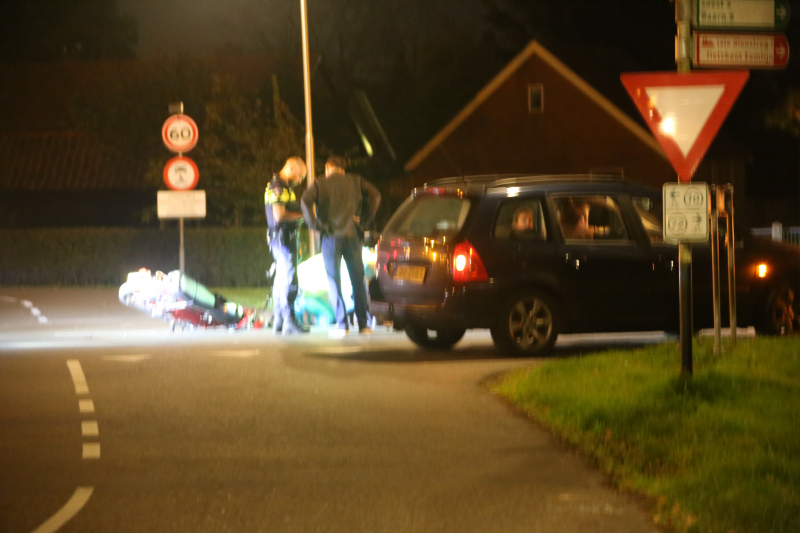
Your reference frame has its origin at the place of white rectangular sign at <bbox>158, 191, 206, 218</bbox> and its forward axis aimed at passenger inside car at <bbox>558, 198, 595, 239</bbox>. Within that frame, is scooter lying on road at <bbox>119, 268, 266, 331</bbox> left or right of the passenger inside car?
right

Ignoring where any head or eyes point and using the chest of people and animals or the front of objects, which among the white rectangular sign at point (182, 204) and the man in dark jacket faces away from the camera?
the man in dark jacket

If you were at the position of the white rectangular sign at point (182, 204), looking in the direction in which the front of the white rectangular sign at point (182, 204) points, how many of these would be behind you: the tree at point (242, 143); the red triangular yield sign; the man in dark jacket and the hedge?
2

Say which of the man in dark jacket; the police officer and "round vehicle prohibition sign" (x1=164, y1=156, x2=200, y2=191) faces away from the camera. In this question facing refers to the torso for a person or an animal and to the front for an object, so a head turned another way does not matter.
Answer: the man in dark jacket

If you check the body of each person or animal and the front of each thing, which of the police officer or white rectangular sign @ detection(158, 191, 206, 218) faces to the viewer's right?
the police officer

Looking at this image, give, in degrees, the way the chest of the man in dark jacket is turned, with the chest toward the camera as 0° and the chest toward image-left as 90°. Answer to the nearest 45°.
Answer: approximately 180°

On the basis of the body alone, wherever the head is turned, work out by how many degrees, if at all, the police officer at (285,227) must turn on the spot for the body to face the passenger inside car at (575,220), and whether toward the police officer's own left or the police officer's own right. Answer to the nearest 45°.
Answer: approximately 45° to the police officer's own right

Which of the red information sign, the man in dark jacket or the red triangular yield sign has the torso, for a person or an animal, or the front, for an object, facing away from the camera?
the man in dark jacket

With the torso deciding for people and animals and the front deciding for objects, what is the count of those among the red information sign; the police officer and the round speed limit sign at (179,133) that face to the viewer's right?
1

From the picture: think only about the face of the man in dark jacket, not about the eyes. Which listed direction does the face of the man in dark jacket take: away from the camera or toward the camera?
away from the camera

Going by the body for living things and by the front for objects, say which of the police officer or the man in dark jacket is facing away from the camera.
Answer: the man in dark jacket

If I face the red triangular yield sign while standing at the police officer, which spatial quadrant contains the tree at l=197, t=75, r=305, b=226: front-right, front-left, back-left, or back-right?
back-left
